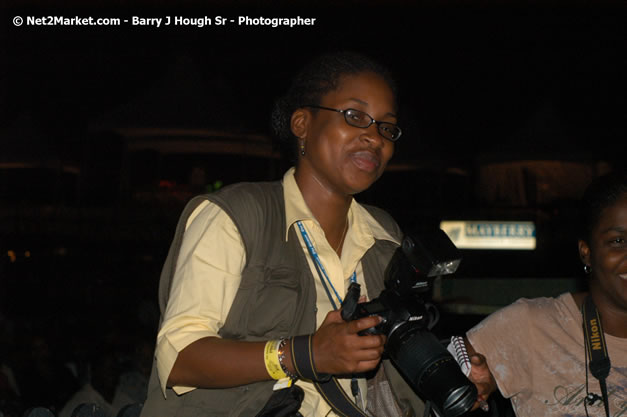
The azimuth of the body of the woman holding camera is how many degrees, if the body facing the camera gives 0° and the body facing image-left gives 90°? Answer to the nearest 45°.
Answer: approximately 315°

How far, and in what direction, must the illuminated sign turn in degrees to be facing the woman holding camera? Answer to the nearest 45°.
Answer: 0° — it already faces them

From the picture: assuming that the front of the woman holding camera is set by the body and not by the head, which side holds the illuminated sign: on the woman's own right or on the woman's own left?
on the woman's own left

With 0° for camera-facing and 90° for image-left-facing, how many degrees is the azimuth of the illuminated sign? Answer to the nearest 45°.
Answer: approximately 0°
